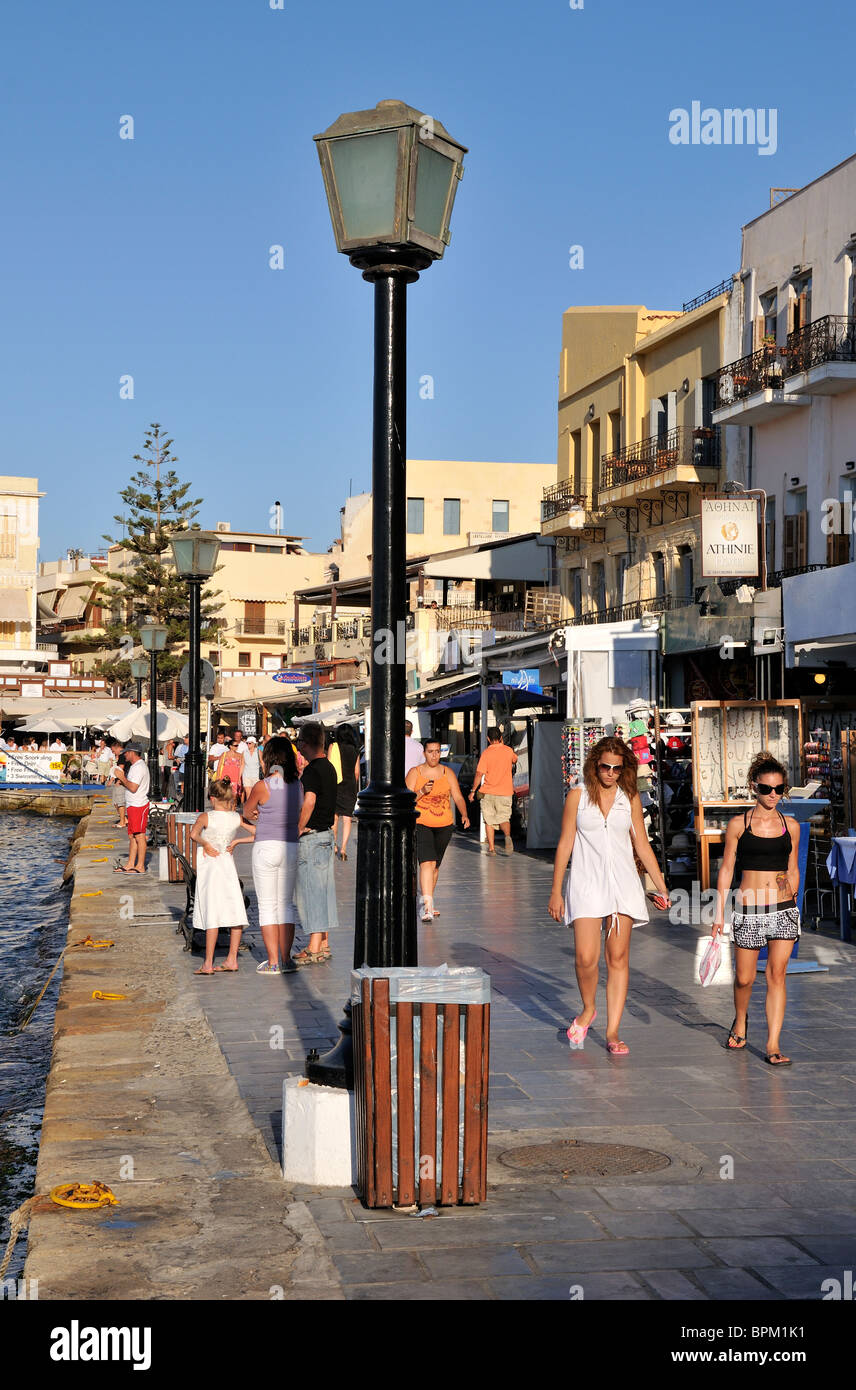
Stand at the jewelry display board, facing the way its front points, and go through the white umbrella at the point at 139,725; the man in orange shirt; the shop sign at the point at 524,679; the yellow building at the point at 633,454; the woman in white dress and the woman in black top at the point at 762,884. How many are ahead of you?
2

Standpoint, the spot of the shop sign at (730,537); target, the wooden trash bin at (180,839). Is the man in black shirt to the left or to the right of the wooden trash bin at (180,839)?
left

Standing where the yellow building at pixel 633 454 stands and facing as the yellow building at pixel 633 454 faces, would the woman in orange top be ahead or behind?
ahead

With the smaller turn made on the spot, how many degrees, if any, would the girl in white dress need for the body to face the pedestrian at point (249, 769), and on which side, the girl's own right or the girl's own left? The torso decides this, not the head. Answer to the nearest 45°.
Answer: approximately 45° to the girl's own right

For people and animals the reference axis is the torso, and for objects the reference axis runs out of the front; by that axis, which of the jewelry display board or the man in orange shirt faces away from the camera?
the man in orange shirt

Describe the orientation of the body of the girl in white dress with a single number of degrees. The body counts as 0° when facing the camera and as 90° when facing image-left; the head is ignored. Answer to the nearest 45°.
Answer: approximately 135°

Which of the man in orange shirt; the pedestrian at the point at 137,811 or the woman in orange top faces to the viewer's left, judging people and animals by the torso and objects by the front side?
the pedestrian

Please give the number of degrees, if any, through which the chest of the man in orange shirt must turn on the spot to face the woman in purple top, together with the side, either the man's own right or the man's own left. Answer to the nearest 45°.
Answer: approximately 180°

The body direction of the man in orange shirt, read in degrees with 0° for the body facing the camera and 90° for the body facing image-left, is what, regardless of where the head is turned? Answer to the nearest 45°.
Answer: approximately 180°

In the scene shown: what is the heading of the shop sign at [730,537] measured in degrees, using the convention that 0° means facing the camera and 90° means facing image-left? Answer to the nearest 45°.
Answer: approximately 0°

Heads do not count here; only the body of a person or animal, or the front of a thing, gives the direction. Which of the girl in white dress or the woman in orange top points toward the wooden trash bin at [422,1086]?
the woman in orange top

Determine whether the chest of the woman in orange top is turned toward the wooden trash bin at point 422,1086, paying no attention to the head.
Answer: yes
